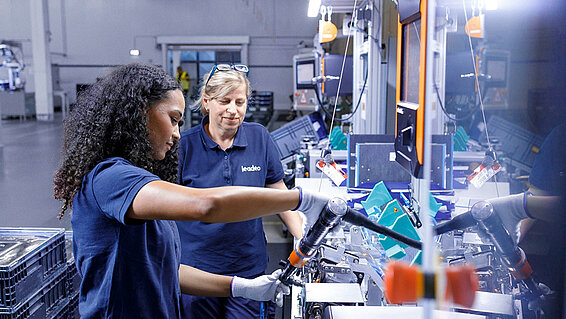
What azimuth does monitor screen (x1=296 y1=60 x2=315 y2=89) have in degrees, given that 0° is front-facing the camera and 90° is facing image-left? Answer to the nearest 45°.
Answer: approximately 0°

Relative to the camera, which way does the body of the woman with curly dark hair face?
to the viewer's right

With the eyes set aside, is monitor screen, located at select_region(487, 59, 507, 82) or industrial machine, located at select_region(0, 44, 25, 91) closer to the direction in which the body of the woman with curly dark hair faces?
the monitor screen

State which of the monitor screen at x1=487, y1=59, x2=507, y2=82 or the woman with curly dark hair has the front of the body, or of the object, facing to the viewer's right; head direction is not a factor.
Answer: the woman with curly dark hair

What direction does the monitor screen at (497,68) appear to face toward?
toward the camera

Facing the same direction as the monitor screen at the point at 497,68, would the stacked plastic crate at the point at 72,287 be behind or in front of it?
in front

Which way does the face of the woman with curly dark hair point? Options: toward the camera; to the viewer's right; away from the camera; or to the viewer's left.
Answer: to the viewer's right

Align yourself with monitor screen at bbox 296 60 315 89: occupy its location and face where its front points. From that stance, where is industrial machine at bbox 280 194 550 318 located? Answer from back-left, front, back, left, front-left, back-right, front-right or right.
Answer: front

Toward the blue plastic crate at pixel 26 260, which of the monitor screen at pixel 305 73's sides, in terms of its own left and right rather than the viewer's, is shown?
front

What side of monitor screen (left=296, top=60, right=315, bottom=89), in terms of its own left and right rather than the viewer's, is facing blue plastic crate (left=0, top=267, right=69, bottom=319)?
front

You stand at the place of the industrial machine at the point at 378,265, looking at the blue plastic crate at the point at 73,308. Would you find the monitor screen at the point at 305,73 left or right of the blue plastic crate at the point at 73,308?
right

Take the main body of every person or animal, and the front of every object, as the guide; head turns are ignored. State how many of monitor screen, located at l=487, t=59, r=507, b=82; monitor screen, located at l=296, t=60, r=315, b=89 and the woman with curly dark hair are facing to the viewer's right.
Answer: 1

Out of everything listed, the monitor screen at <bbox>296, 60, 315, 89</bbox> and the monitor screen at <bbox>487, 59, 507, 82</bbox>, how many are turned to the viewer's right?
0

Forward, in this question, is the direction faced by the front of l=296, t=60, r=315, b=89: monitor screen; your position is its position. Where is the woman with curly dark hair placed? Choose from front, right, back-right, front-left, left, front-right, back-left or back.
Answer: front

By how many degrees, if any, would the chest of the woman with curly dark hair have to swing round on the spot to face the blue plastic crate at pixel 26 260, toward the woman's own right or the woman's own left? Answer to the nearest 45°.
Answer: approximately 135° to the woman's own left
